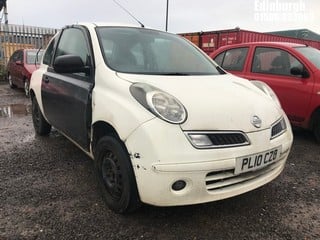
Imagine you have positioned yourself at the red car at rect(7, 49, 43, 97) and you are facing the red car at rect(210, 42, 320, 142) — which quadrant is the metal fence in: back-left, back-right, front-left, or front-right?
back-left

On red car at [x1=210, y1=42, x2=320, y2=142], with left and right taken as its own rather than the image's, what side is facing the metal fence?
back

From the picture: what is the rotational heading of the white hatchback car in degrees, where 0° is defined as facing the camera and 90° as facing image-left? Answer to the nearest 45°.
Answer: approximately 315°

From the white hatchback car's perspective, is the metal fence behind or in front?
behind

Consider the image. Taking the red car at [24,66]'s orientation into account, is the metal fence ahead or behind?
behind

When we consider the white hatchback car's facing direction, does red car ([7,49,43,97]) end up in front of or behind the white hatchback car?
behind

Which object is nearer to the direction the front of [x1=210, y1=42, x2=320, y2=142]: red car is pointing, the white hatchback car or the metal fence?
the white hatchback car
